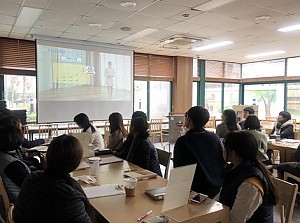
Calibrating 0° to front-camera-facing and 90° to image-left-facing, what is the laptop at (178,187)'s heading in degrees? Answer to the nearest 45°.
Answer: approximately 135°

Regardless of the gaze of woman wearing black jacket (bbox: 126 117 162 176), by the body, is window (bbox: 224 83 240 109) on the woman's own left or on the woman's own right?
on the woman's own right

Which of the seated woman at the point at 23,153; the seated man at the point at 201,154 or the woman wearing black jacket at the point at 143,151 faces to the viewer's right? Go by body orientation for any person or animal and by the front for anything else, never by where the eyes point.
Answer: the seated woman at the point at 23,153

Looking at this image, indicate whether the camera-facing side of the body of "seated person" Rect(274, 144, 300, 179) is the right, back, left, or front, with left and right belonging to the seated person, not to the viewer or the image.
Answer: left

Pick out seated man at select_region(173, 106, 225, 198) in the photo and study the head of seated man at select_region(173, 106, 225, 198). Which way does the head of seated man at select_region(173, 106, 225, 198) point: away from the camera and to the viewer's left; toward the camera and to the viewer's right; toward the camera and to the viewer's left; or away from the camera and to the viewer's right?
away from the camera and to the viewer's left

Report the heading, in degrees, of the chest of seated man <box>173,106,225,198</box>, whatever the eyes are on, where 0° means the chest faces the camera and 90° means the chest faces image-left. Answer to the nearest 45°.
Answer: approximately 135°

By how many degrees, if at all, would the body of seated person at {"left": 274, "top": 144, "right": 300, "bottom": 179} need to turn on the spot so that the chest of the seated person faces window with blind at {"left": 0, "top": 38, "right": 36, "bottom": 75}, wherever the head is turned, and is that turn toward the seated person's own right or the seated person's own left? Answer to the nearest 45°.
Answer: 0° — they already face it

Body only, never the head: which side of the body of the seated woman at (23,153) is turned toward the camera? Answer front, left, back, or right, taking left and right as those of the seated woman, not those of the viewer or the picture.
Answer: right
